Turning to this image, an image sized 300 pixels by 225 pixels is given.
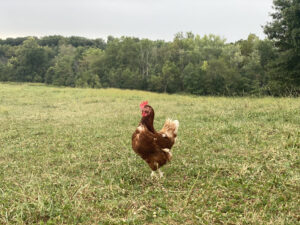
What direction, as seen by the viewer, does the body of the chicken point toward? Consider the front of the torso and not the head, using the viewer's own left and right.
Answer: facing the viewer and to the left of the viewer

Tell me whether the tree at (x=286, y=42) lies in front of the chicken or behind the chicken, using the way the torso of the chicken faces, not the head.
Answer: behind
